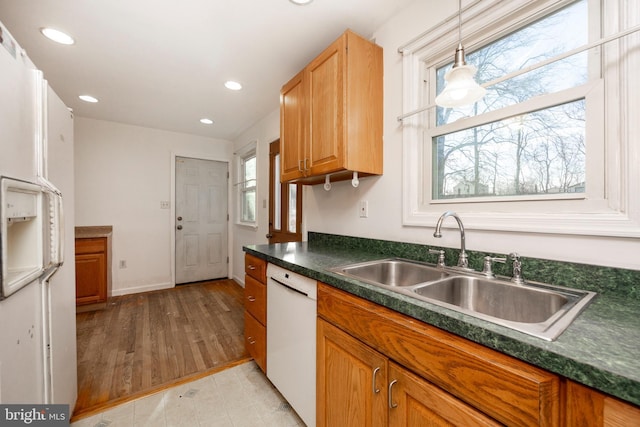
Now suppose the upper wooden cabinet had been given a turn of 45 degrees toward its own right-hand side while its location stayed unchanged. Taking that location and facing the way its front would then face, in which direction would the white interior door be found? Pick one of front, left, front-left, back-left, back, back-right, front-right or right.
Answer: front-right

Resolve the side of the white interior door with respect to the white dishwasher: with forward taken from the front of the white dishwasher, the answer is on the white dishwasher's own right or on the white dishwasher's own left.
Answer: on the white dishwasher's own right

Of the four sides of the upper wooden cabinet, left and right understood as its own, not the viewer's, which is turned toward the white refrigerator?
front

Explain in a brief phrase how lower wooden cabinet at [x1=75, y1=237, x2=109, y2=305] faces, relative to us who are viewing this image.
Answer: facing the viewer

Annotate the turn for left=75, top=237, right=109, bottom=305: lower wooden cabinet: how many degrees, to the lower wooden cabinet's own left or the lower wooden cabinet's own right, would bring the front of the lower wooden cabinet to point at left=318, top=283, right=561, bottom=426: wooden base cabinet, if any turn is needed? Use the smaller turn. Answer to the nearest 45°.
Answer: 0° — it already faces it

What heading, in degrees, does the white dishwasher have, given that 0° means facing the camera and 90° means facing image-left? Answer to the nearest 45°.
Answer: approximately 45°

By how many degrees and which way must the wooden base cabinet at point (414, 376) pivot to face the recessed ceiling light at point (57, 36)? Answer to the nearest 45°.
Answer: approximately 45° to its right

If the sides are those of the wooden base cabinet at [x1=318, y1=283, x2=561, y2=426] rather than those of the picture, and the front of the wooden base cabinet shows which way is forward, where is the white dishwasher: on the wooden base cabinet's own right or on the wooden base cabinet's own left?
on the wooden base cabinet's own right

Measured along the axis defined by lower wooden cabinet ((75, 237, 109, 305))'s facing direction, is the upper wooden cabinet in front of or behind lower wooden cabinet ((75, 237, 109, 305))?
in front
